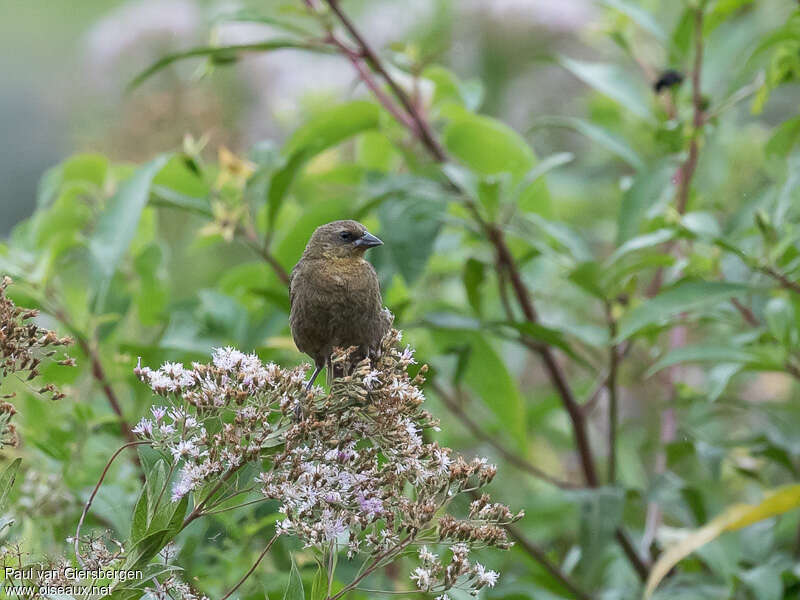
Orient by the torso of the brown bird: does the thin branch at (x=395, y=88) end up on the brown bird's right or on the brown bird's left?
on the brown bird's left

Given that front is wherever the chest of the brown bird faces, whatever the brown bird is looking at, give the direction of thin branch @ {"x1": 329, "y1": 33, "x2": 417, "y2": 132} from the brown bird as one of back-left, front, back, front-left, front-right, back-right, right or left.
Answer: back-left

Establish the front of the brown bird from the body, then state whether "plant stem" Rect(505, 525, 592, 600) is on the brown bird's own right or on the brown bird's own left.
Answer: on the brown bird's own left

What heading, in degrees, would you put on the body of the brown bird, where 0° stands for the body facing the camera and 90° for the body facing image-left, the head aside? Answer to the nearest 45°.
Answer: approximately 315°
